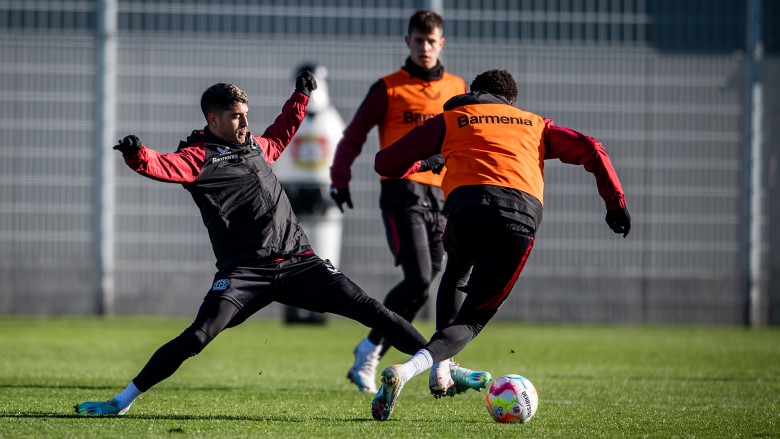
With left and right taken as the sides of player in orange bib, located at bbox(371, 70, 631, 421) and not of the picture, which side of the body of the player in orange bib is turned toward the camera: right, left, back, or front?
back

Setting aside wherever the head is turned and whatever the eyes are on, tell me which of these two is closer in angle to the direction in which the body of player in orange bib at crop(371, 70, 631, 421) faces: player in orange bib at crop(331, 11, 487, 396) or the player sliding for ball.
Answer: the player in orange bib

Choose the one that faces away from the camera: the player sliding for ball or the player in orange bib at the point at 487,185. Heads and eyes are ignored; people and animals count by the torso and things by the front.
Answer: the player in orange bib

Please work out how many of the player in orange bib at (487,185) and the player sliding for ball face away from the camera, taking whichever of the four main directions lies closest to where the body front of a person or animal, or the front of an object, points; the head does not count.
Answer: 1

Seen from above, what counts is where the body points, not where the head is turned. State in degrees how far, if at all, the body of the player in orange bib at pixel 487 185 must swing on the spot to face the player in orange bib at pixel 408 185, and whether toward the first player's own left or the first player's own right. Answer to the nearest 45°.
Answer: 0° — they already face them

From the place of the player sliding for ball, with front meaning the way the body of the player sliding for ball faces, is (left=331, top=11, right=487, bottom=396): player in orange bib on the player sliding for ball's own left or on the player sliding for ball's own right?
on the player sliding for ball's own left

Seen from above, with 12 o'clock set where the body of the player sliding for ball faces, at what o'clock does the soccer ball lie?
The soccer ball is roughly at 11 o'clock from the player sliding for ball.

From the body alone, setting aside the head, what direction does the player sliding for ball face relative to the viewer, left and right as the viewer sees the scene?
facing the viewer and to the right of the viewer

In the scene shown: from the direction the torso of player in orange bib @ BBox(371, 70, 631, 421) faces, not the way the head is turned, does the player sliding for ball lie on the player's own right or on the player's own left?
on the player's own left

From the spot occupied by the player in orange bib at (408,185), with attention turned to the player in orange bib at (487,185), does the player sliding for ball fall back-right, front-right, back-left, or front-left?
front-right
